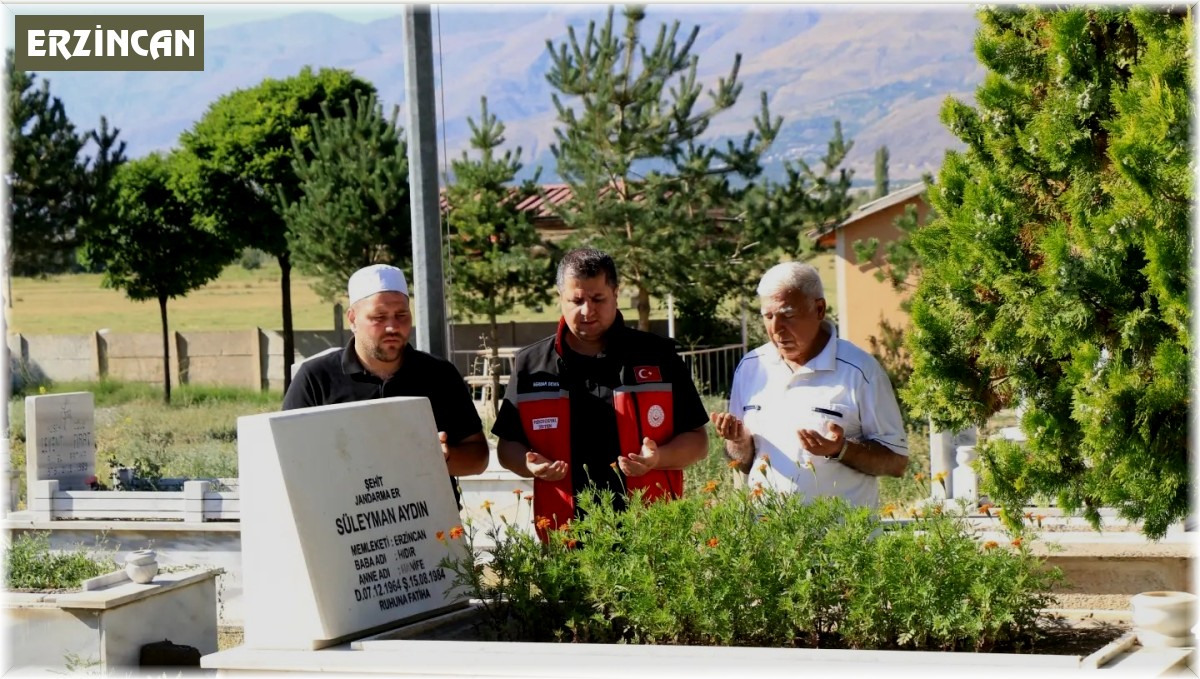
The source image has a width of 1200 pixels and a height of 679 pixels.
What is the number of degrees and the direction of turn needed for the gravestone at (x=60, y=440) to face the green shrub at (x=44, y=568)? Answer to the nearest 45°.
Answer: approximately 45° to its right

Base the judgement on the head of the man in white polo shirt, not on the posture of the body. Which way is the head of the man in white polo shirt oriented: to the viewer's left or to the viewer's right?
to the viewer's left

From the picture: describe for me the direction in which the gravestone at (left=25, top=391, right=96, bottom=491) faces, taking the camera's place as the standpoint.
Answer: facing the viewer and to the right of the viewer

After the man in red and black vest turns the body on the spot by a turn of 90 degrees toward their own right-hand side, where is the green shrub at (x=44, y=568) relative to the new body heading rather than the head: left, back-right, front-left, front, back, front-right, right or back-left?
front-right

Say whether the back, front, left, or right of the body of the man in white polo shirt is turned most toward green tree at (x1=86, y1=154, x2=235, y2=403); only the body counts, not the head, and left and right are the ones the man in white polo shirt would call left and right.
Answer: right

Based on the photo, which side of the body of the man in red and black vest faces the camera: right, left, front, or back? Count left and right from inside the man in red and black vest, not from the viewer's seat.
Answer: front

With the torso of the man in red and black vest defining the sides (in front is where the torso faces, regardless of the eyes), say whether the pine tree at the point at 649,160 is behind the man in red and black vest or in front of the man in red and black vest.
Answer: behind

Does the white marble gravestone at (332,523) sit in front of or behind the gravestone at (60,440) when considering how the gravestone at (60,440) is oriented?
in front

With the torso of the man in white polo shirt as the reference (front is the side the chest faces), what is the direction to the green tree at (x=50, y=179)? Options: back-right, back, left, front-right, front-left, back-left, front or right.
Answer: right

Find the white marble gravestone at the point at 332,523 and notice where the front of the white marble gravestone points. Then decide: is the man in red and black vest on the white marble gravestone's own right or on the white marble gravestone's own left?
on the white marble gravestone's own left
